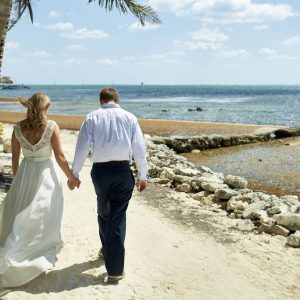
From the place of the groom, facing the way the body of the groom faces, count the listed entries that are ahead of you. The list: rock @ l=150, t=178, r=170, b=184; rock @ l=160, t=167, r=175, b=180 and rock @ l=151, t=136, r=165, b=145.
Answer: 3

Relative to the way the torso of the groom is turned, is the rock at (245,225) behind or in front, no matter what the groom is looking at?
in front

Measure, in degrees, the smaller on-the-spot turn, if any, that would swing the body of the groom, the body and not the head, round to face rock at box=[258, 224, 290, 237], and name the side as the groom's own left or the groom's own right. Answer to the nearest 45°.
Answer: approximately 45° to the groom's own right

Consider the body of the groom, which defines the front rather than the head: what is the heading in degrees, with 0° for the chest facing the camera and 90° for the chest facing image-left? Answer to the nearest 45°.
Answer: approximately 180°

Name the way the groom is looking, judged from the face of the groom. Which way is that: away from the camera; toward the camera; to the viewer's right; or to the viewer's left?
away from the camera

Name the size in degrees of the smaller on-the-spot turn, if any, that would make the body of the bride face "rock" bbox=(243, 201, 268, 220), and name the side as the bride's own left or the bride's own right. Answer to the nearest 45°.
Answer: approximately 45° to the bride's own right

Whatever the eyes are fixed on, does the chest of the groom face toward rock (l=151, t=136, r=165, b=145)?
yes

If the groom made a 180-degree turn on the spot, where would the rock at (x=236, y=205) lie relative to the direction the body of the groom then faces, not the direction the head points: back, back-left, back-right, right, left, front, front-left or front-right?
back-left

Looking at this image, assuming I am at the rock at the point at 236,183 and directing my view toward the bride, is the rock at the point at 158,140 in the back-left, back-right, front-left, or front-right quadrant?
back-right

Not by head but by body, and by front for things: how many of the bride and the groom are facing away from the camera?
2

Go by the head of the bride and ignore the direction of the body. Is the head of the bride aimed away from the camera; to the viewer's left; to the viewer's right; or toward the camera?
away from the camera

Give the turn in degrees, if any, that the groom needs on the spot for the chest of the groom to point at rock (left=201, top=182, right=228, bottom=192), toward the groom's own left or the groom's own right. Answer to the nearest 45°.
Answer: approximately 45° to the groom's own right

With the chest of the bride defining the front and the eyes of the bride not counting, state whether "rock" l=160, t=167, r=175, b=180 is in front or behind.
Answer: in front

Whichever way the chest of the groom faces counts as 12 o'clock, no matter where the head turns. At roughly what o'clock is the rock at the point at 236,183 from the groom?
The rock is roughly at 1 o'clock from the groom.

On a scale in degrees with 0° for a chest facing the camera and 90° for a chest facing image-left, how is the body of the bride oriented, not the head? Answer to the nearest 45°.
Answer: approximately 180°
